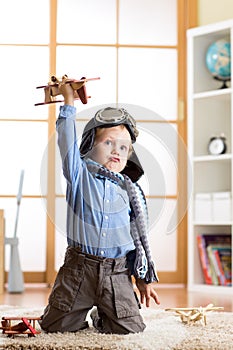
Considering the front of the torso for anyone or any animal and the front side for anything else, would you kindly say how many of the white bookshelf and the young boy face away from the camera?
0

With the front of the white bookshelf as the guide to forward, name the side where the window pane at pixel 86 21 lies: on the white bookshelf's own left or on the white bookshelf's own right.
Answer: on the white bookshelf's own right

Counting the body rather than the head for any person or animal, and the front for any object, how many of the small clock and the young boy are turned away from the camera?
0

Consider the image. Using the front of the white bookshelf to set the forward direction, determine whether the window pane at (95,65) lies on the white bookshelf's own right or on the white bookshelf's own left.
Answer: on the white bookshelf's own right

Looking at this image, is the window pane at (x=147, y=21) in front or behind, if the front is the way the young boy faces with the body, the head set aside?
behind

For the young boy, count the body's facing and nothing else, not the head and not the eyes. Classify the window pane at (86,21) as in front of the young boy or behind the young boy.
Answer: behind

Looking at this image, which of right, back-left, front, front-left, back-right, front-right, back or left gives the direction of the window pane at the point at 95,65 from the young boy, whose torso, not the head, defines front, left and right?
back

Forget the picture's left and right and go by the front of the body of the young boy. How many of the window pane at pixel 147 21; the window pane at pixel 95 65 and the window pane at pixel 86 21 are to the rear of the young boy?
3

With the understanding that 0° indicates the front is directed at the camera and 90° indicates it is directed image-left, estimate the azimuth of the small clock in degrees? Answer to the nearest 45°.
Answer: approximately 45°
